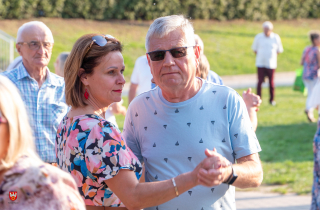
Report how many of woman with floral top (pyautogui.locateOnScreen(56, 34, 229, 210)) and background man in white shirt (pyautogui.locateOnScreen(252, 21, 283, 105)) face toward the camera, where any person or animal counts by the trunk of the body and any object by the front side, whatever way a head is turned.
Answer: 1

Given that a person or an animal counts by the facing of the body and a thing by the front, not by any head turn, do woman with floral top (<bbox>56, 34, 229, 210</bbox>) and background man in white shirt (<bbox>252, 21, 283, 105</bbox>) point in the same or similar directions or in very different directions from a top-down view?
very different directions

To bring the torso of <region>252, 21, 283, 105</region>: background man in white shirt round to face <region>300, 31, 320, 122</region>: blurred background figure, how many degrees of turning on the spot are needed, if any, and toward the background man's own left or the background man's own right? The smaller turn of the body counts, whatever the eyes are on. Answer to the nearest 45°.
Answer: approximately 45° to the background man's own left

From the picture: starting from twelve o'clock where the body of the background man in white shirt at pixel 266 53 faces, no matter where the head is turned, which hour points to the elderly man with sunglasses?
The elderly man with sunglasses is roughly at 12 o'clock from the background man in white shirt.

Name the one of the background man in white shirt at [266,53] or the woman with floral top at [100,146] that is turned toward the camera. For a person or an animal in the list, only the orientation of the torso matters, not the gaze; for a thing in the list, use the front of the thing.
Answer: the background man in white shirt

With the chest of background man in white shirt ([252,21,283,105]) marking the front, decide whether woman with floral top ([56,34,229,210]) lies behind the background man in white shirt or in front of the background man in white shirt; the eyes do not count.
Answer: in front

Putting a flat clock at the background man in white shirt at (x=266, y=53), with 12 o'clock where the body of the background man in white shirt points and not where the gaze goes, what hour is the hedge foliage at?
The hedge foliage is roughly at 5 o'clock from the background man in white shirt.

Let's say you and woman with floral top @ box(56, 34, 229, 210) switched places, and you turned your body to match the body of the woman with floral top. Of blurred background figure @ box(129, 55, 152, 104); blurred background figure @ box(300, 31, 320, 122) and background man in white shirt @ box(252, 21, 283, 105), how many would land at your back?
0

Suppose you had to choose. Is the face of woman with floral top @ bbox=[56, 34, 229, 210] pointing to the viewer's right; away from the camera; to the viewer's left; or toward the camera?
to the viewer's right

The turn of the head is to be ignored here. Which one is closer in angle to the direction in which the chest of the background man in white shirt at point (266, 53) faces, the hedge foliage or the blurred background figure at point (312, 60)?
the blurred background figure

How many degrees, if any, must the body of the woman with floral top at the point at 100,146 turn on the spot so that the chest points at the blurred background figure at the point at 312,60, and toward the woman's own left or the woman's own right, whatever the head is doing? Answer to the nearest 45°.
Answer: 0° — they already face them

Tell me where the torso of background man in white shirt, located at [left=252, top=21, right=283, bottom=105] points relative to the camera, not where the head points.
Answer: toward the camera

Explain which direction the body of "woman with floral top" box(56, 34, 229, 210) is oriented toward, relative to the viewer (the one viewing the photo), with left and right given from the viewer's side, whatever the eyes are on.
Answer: facing away from the viewer and to the right of the viewer

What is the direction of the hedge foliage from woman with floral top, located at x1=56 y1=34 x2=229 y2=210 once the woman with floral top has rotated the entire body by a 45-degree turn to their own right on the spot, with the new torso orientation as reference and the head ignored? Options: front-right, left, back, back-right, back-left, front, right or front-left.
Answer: left
